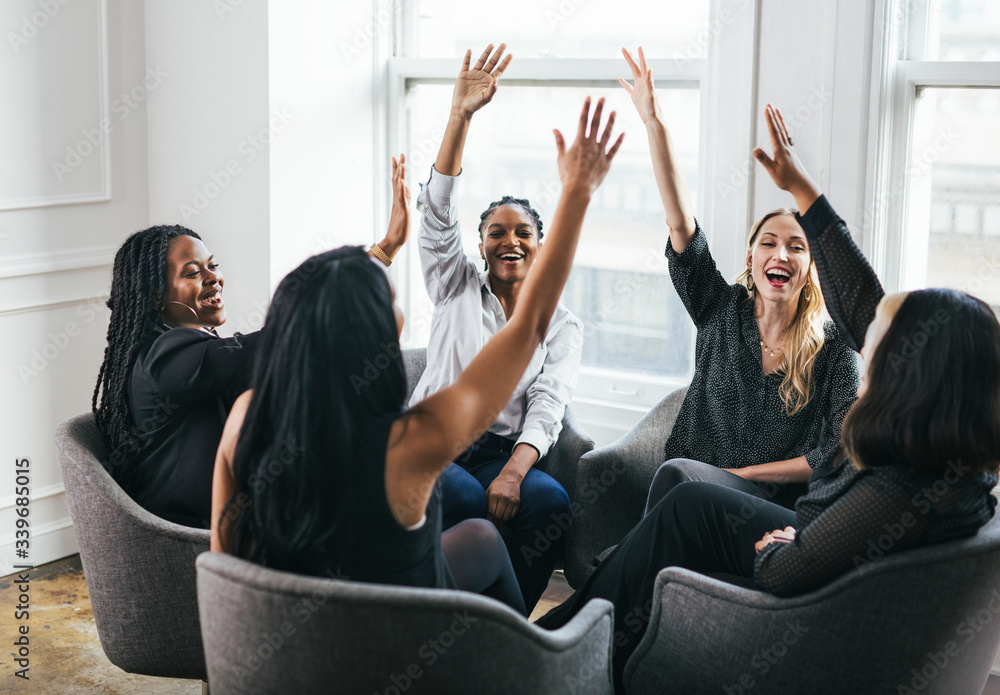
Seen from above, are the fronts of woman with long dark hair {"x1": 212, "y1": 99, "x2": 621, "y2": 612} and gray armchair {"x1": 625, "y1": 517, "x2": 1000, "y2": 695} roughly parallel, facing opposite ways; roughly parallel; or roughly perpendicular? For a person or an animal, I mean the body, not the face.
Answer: roughly perpendicular

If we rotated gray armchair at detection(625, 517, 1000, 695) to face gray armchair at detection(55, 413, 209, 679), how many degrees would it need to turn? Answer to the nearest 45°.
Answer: approximately 45° to its left

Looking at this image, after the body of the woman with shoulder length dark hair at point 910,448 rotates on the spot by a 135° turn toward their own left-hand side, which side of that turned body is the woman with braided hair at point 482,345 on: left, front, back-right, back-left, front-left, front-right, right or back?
back-right

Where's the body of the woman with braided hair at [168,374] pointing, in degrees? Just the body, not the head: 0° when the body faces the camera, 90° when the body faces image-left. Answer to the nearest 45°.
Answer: approximately 270°

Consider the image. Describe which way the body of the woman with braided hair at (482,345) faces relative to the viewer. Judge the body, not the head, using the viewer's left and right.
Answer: facing the viewer

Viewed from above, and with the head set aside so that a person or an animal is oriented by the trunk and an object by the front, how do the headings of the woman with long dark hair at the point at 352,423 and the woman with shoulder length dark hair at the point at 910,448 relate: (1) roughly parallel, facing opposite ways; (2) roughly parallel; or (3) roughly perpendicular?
roughly perpendicular

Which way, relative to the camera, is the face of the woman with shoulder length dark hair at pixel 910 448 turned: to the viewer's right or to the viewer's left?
to the viewer's left

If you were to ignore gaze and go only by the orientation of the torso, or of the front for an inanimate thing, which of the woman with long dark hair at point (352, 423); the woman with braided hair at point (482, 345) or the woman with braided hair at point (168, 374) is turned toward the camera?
the woman with braided hair at point (482, 345)

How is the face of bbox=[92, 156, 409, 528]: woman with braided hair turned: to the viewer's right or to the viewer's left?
to the viewer's right

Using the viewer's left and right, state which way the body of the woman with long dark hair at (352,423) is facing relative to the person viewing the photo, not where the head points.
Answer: facing away from the viewer and to the right of the viewer

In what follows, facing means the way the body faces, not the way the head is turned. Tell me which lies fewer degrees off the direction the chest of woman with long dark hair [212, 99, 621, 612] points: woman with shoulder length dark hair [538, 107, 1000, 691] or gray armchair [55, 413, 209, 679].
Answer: the woman with shoulder length dark hair

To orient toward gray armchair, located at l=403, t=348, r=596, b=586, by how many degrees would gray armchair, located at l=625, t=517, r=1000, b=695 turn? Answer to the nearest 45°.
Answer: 0° — it already faces it

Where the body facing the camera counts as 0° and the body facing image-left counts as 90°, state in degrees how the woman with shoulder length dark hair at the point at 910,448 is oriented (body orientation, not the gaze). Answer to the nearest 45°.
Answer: approximately 135°

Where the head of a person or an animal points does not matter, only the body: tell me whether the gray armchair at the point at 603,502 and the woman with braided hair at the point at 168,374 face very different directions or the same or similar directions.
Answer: very different directions

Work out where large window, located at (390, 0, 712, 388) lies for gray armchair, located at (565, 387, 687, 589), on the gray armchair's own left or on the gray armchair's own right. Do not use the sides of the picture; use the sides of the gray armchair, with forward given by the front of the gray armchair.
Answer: on the gray armchair's own right

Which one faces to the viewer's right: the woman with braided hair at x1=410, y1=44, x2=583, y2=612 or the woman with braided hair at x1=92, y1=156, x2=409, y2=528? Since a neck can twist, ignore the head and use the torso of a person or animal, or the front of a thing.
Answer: the woman with braided hair at x1=92, y1=156, x2=409, y2=528
